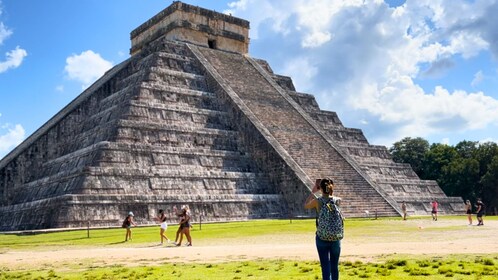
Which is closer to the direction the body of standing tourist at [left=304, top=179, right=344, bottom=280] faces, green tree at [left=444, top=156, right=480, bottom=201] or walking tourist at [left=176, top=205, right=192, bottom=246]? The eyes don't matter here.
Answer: the walking tourist

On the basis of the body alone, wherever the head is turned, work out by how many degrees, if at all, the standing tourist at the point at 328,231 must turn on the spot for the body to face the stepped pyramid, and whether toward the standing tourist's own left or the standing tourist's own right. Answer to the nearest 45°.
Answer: approximately 45° to the standing tourist's own right

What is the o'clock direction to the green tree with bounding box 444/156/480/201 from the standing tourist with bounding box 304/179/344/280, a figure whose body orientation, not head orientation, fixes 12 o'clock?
The green tree is roughly at 2 o'clock from the standing tourist.

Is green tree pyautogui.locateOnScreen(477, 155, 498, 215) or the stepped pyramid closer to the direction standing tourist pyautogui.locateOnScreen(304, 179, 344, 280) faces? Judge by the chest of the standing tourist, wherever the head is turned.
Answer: the stepped pyramid

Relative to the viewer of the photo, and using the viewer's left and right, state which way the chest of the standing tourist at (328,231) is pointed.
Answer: facing away from the viewer and to the left of the viewer

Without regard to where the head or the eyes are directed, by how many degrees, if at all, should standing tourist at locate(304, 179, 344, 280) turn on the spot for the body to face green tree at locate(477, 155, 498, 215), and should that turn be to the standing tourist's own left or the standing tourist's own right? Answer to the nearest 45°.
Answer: approximately 45° to the standing tourist's own right

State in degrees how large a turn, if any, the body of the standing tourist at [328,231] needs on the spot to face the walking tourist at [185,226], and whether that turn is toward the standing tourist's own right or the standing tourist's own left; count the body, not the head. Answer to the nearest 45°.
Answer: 0° — they already face them
